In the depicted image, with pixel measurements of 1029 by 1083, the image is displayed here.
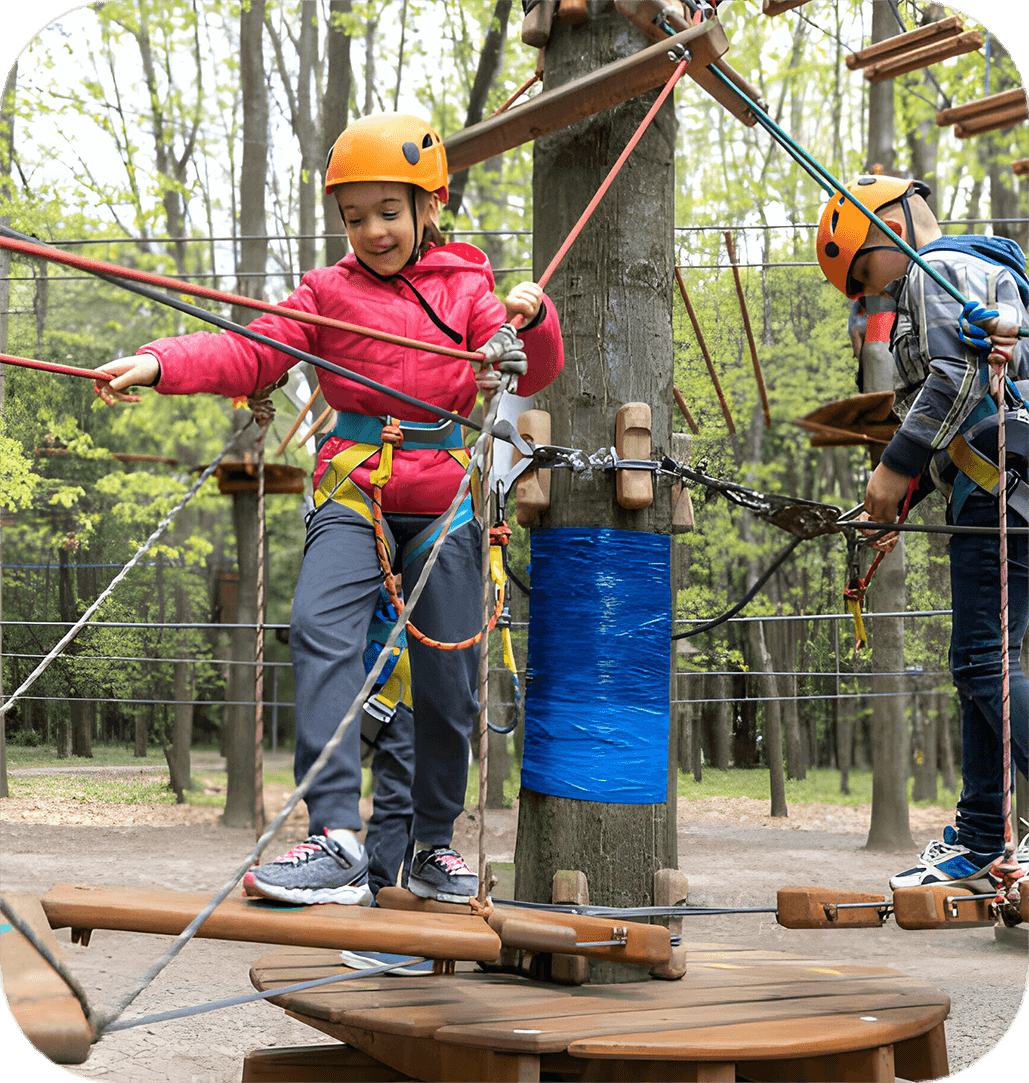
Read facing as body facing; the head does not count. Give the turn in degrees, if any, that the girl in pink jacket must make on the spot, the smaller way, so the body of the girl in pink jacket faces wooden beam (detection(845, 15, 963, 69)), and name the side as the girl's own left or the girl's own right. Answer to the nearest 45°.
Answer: approximately 135° to the girl's own left

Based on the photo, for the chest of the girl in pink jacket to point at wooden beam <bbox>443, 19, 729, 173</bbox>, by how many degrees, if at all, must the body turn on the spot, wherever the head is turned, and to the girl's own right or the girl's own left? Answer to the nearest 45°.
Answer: approximately 135° to the girl's own left

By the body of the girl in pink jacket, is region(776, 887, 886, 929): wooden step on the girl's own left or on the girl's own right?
on the girl's own left

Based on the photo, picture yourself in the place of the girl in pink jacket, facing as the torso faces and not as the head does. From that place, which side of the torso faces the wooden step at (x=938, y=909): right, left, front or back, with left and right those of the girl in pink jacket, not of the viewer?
left

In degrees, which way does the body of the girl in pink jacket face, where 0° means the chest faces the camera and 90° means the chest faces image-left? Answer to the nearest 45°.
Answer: approximately 0°

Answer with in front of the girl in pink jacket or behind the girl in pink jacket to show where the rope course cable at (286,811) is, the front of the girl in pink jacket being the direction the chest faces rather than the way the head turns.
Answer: in front

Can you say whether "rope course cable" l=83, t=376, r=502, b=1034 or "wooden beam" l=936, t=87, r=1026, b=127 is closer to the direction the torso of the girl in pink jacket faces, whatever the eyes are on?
the rope course cable
